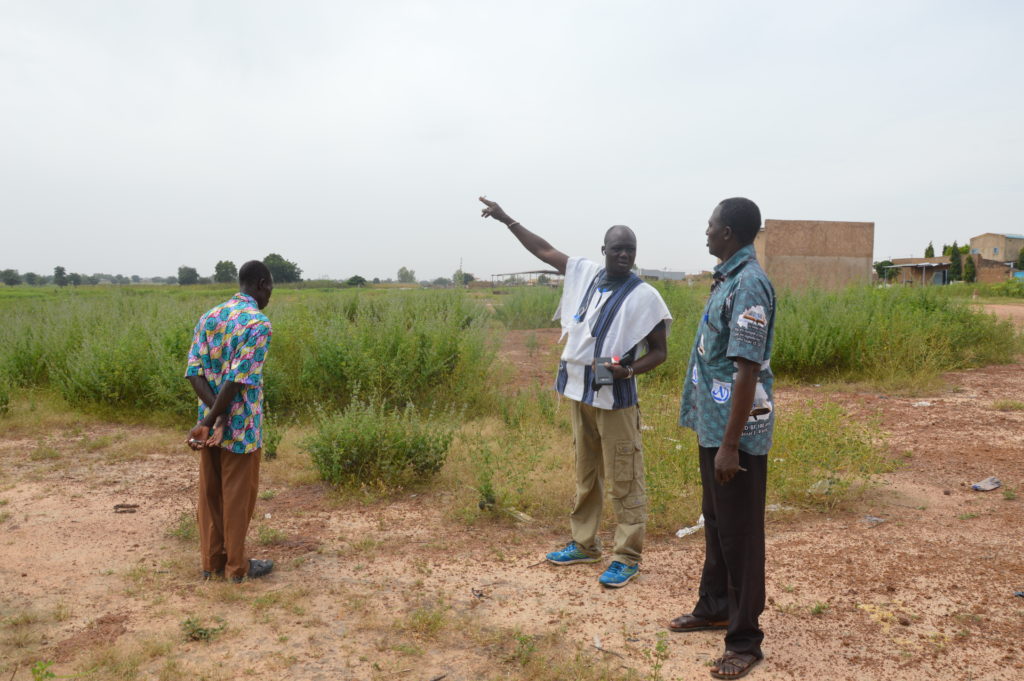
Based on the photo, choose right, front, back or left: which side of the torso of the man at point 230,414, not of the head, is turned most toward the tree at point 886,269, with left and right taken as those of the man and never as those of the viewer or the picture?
front

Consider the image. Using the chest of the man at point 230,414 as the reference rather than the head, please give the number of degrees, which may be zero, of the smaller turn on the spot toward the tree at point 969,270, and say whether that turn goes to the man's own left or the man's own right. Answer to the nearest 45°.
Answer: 0° — they already face it

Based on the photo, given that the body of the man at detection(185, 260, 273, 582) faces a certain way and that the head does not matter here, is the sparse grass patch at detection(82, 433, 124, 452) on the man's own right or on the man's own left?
on the man's own left

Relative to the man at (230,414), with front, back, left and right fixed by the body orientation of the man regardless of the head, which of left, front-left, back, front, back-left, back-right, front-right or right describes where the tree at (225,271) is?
front-left

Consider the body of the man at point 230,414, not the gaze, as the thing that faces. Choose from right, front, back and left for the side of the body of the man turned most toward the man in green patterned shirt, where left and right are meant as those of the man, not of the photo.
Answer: right

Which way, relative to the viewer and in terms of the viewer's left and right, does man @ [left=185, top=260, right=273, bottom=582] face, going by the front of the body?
facing away from the viewer and to the right of the viewer

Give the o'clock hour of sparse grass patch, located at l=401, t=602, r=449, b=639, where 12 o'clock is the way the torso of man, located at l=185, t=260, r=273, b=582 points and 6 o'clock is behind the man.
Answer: The sparse grass patch is roughly at 3 o'clock from the man.

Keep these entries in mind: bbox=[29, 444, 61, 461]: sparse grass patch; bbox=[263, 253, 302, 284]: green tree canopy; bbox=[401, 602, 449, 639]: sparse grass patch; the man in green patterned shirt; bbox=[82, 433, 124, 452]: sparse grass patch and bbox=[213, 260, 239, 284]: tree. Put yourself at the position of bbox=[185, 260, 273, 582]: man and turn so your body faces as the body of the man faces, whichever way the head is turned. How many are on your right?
2

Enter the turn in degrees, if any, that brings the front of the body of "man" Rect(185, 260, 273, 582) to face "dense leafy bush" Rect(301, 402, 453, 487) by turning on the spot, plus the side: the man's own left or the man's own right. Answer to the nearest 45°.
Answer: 0° — they already face it

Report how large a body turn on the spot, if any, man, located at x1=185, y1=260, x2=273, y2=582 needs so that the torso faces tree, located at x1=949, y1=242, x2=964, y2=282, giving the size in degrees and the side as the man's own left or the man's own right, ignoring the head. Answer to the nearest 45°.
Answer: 0° — they already face it

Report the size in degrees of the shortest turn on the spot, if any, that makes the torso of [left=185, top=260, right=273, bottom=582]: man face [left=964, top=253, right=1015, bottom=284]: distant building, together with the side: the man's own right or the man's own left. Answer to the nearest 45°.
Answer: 0° — they already face it

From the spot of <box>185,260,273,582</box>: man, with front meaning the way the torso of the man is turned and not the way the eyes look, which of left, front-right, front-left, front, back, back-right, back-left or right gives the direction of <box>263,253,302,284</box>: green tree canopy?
front-left

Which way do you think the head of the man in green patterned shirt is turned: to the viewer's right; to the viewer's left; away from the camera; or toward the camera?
to the viewer's left
